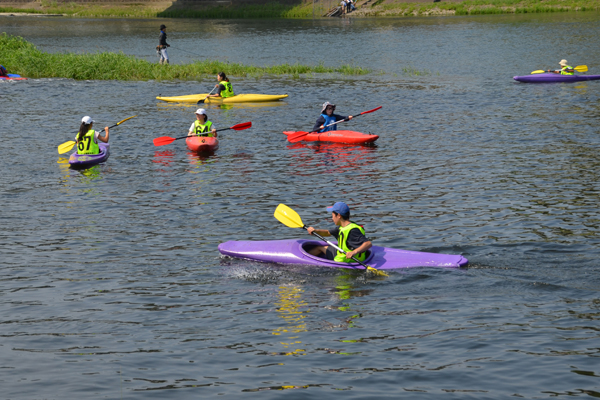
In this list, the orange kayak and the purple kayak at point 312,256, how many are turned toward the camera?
1

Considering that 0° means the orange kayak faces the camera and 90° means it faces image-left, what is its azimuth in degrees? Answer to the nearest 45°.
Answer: approximately 0°

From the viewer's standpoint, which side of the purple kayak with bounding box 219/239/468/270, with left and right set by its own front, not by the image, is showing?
left

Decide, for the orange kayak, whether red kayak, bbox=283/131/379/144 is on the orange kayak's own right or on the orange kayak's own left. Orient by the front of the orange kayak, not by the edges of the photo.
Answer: on the orange kayak's own left

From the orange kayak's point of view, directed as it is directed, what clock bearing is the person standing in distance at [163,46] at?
The person standing in distance is roughly at 6 o'clock from the orange kayak.

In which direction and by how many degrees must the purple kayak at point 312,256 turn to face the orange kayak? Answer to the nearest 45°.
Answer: approximately 90° to its right

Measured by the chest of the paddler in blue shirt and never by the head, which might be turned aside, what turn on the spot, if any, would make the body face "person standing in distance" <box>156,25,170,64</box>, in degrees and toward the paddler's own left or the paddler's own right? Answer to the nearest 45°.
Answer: approximately 180°
